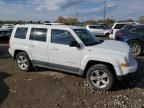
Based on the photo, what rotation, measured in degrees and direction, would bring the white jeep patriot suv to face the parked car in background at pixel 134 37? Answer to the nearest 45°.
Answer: approximately 90° to its left
